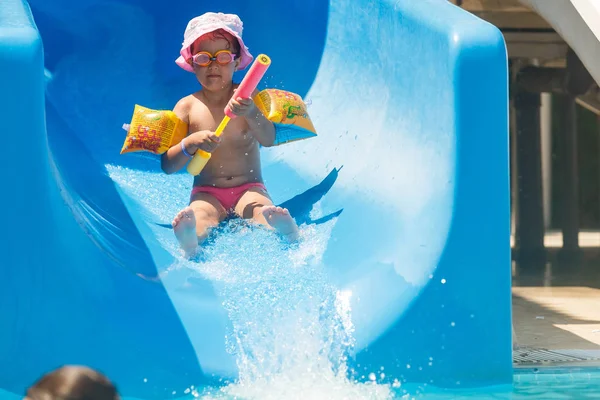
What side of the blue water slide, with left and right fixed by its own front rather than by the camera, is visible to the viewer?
front

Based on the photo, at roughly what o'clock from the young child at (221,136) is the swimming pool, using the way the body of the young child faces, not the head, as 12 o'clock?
The swimming pool is roughly at 11 o'clock from the young child.
